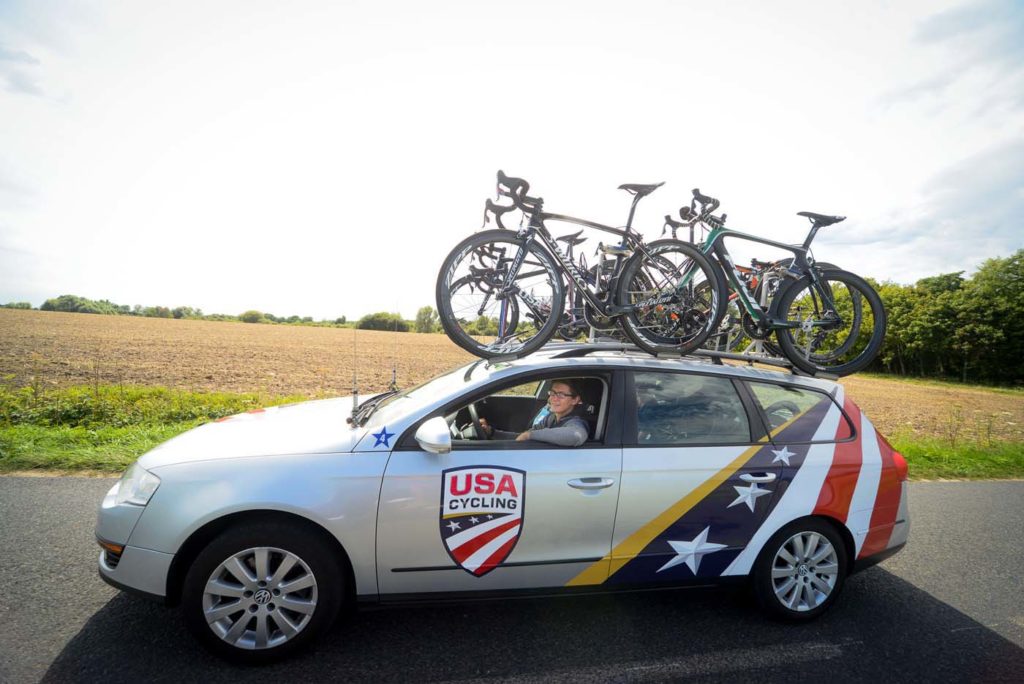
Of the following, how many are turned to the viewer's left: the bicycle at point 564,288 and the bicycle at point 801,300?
2

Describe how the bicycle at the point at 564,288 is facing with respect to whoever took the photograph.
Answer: facing to the left of the viewer

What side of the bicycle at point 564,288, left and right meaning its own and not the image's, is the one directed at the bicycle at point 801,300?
back

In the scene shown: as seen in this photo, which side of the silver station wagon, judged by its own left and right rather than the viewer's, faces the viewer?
left

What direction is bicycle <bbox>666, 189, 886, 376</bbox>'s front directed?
to the viewer's left
